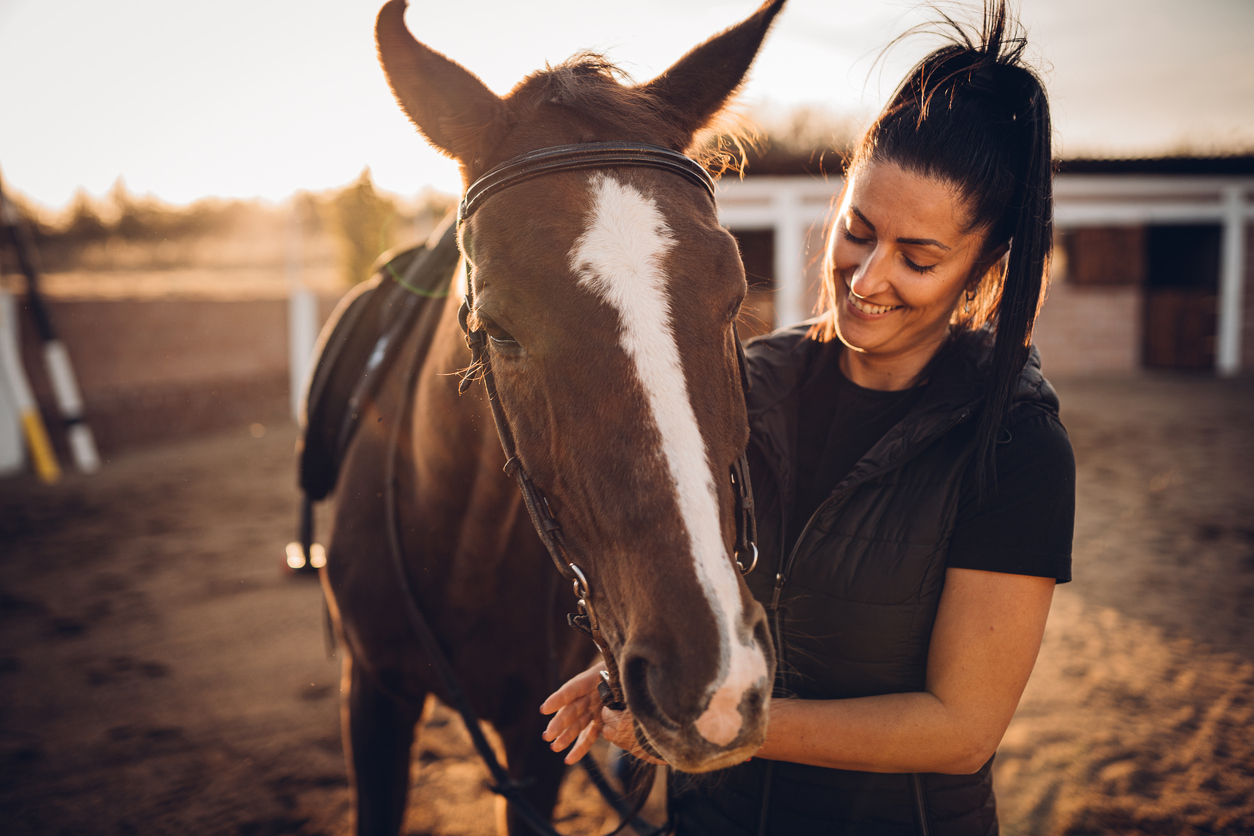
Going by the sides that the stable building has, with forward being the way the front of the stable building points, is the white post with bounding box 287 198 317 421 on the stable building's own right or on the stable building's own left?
on the stable building's own right

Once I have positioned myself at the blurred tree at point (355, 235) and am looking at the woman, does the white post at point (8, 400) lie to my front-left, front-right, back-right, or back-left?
front-right

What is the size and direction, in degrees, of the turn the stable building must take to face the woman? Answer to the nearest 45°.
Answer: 0° — it already faces them

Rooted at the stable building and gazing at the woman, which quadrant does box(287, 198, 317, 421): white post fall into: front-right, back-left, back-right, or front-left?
front-right

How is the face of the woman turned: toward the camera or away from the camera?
toward the camera

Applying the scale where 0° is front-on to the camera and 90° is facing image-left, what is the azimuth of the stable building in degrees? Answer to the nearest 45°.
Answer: approximately 0°

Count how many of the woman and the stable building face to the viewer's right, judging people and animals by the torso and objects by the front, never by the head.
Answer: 0

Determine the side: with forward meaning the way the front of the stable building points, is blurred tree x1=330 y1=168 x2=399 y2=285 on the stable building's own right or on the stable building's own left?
on the stable building's own right

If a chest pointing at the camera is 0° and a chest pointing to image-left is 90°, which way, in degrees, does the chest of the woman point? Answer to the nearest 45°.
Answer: approximately 45°
